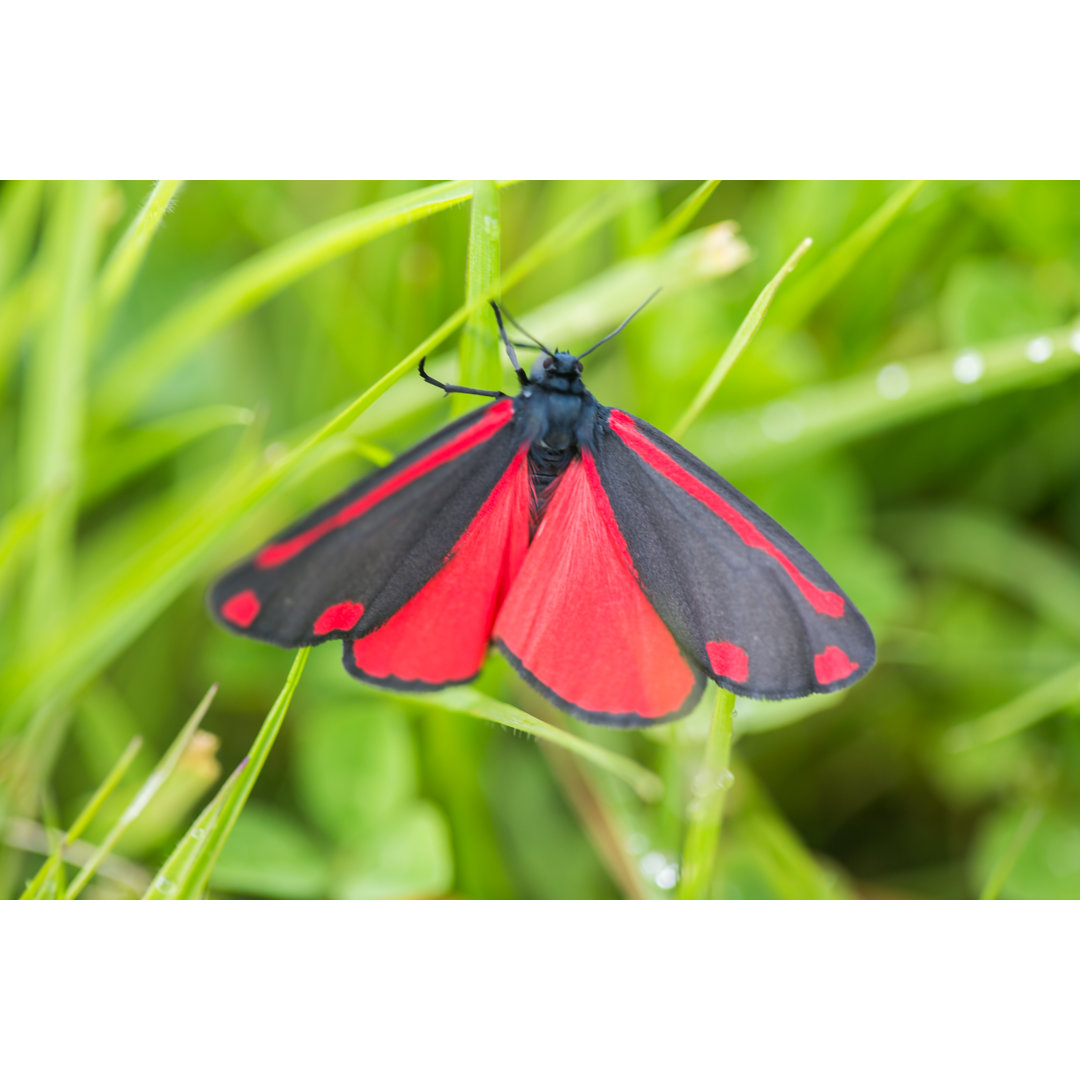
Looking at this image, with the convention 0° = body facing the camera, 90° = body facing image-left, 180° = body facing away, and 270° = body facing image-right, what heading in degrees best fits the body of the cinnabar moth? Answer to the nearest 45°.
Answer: approximately 180°
